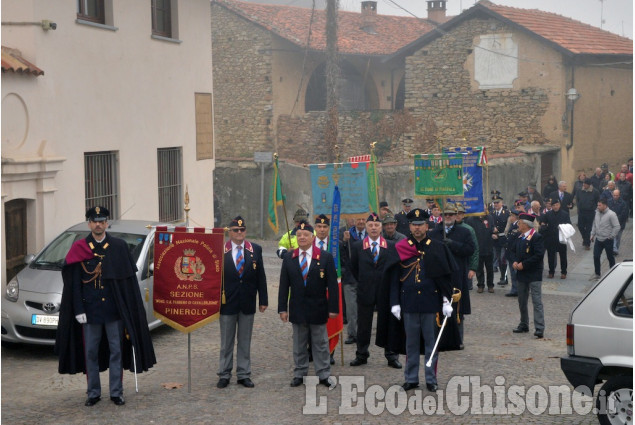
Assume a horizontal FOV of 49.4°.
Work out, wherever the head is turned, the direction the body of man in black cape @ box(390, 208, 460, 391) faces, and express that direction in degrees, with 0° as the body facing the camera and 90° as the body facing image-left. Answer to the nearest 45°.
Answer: approximately 0°

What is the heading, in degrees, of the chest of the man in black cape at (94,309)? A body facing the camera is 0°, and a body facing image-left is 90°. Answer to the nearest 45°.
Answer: approximately 0°

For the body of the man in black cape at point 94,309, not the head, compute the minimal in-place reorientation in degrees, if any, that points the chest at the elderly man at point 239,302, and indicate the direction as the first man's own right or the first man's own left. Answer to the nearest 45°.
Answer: approximately 90° to the first man's own left

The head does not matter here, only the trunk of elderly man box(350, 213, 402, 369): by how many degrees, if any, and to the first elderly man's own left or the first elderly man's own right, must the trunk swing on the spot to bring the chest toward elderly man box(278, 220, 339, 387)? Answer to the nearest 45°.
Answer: approximately 45° to the first elderly man's own right

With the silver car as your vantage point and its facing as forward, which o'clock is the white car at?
The white car is roughly at 9 o'clock from the silver car.
